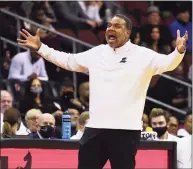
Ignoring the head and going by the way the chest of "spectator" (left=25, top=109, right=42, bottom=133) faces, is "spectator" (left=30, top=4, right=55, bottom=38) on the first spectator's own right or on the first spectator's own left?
on the first spectator's own left

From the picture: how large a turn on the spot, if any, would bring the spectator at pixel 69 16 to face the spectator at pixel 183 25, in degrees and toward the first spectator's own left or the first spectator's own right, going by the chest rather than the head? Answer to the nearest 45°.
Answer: approximately 45° to the first spectator's own left

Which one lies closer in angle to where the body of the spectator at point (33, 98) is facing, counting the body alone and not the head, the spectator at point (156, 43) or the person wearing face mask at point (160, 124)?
the person wearing face mask

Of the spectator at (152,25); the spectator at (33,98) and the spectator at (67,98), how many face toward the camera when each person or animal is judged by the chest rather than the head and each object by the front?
3

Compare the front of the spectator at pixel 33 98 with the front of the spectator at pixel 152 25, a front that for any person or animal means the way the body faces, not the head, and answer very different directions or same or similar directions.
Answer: same or similar directions

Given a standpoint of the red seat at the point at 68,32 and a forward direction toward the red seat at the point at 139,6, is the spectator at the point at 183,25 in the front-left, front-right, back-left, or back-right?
front-right

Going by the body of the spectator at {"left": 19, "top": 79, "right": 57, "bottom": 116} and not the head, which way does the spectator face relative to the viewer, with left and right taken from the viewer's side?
facing the viewer

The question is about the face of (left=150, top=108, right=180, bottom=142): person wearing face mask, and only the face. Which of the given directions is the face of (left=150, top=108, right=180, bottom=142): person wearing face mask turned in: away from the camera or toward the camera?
toward the camera

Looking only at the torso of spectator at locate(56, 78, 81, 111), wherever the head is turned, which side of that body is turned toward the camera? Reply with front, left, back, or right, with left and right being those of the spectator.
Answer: front

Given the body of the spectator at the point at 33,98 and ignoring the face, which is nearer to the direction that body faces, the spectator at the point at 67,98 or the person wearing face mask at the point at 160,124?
the person wearing face mask

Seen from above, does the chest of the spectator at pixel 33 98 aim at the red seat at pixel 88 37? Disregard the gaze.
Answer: no

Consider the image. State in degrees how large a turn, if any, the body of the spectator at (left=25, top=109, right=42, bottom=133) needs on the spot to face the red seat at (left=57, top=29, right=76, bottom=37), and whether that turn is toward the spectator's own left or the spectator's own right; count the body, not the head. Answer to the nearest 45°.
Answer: approximately 135° to the spectator's own left

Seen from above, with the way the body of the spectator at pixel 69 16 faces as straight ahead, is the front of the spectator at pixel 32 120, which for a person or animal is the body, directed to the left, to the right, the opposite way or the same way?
the same way
